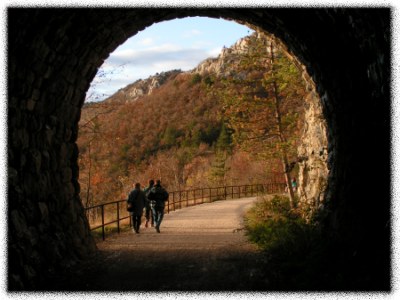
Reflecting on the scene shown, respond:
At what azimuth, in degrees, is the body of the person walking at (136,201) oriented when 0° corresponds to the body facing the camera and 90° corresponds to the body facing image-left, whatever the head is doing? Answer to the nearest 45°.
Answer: approximately 180°

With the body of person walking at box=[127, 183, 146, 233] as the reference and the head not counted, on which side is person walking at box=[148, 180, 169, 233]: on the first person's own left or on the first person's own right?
on the first person's own right
